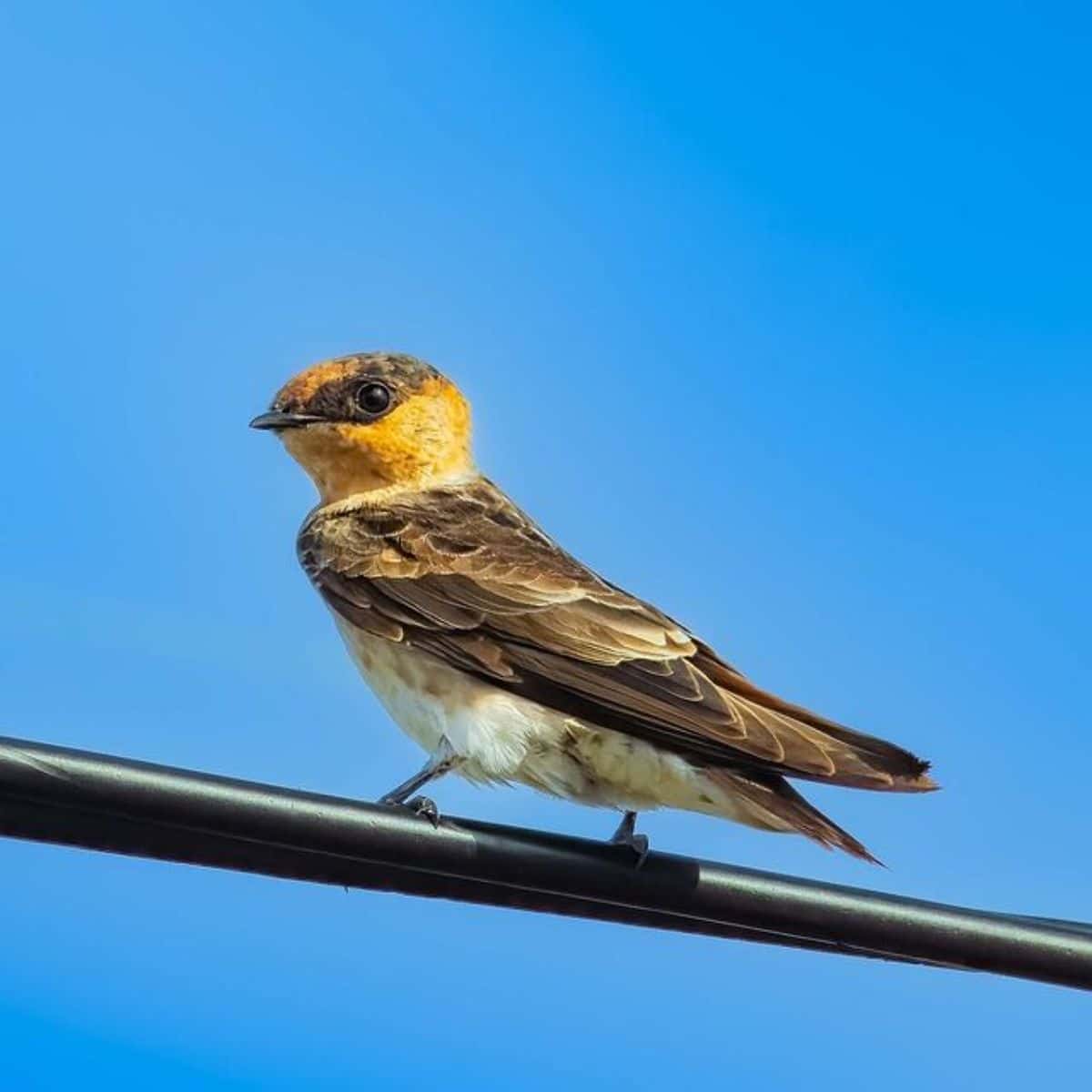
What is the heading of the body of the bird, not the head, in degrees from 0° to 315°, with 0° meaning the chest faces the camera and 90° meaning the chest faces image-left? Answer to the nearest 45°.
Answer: approximately 90°
